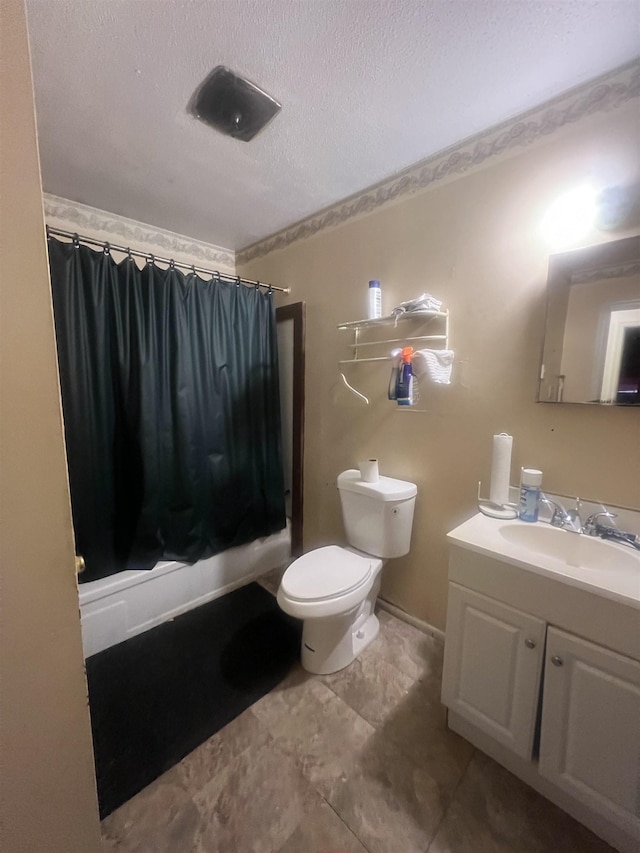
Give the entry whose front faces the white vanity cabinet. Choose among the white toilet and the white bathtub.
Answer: the white bathtub

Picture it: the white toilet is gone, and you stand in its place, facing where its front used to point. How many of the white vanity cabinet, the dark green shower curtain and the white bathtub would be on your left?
1

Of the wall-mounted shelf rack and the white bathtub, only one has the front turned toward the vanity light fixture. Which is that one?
the white bathtub

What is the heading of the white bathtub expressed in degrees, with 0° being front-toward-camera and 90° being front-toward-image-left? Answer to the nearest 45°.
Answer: approximately 315°

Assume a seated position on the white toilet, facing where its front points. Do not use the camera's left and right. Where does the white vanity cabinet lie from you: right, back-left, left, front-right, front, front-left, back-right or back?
left

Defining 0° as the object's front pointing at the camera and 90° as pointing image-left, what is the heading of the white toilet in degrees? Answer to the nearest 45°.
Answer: approximately 45°
